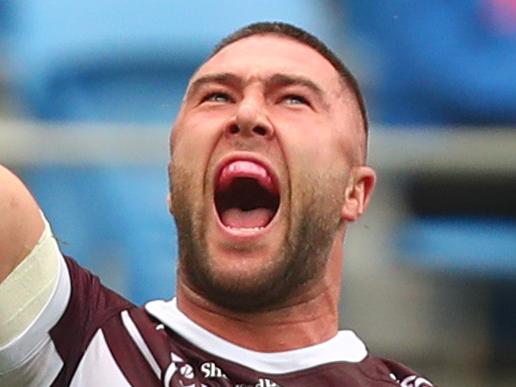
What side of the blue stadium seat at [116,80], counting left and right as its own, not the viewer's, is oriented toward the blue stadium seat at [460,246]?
left

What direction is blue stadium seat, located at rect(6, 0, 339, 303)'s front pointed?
toward the camera
